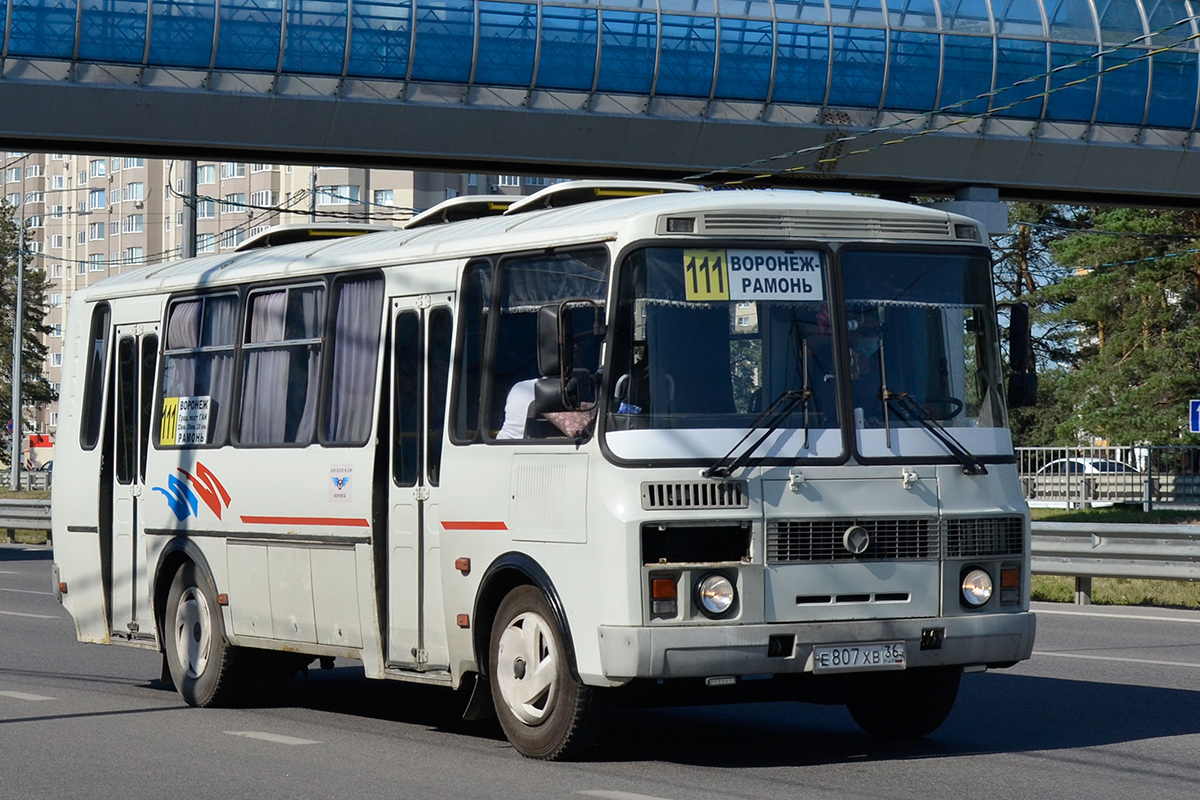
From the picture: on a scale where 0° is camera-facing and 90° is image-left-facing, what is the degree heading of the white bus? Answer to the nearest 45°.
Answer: approximately 315°

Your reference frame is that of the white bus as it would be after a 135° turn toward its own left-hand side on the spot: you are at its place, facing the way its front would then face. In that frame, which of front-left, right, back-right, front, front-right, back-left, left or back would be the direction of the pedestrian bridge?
front

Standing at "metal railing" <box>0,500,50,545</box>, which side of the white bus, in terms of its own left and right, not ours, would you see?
back
